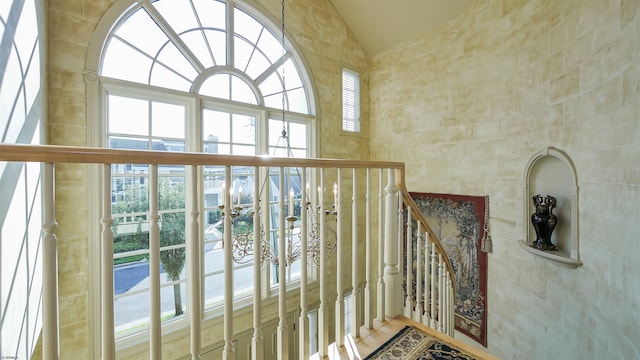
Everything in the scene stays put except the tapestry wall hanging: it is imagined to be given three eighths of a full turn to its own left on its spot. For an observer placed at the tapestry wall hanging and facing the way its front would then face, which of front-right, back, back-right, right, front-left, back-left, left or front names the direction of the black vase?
front-right

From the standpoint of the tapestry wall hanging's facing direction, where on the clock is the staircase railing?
The staircase railing is roughly at 11 o'clock from the tapestry wall hanging.

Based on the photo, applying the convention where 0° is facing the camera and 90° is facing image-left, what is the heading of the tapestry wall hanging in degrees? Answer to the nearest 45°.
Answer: approximately 45°

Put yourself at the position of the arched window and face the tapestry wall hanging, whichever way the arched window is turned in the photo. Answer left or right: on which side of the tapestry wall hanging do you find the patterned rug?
right

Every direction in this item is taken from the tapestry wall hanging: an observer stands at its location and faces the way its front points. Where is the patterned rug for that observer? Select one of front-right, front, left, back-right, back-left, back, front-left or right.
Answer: front-left
